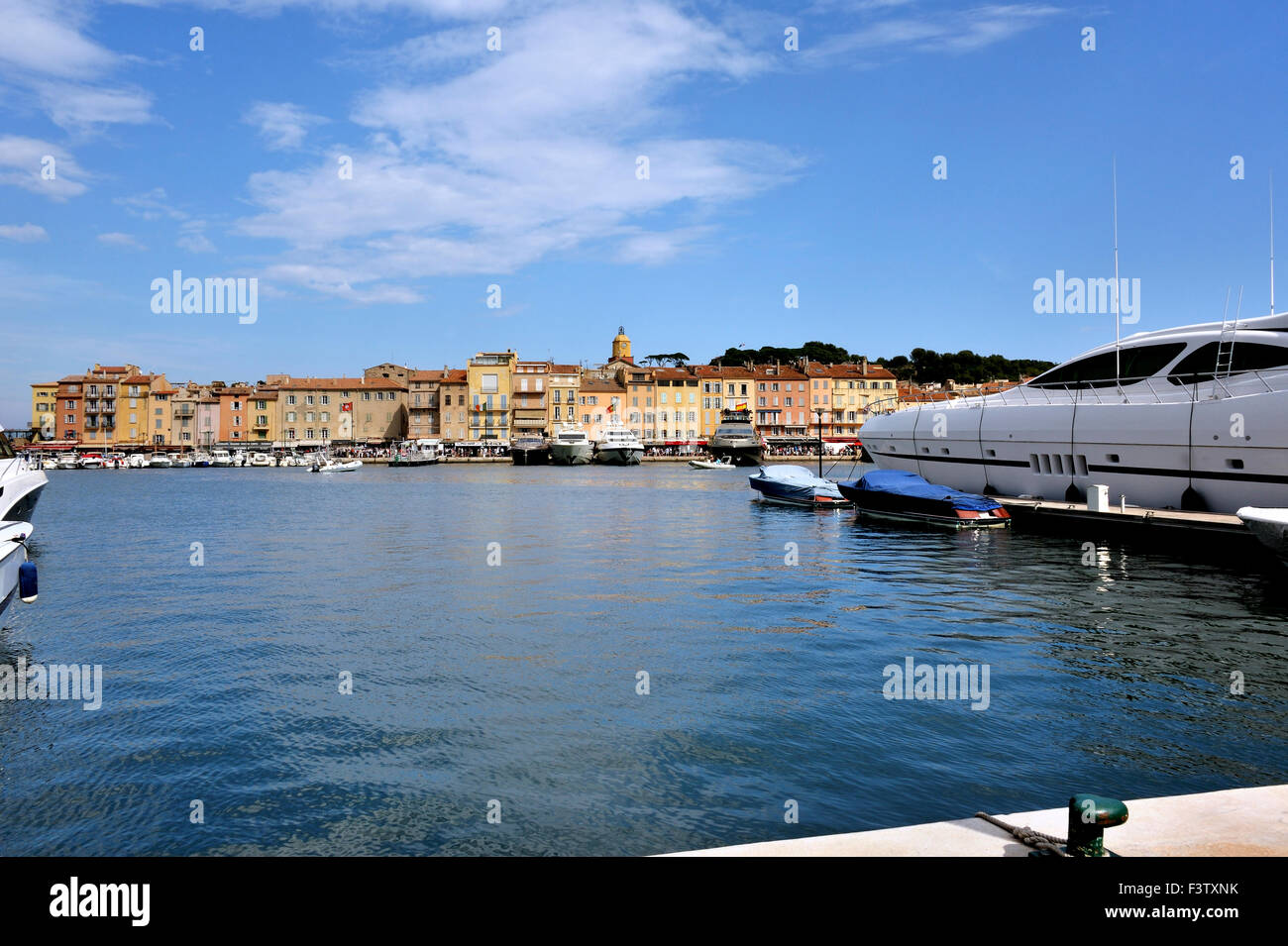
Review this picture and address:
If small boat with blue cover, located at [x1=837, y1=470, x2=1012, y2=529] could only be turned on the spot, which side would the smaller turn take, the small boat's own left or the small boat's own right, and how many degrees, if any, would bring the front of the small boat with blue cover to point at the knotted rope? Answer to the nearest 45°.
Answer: approximately 135° to the small boat's own left

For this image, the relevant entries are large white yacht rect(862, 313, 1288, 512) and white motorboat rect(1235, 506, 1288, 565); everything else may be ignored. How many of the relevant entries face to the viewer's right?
0

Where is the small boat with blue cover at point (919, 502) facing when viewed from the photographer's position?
facing away from the viewer and to the left of the viewer

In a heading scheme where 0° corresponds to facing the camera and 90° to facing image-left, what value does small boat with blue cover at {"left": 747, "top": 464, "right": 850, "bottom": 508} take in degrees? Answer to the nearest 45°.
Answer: approximately 135°

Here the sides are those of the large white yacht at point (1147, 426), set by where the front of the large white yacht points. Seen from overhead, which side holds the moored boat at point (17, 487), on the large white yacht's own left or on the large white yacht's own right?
on the large white yacht's own left

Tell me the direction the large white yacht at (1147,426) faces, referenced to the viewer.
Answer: facing away from the viewer and to the left of the viewer

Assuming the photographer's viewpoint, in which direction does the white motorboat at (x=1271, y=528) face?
facing to the left of the viewer

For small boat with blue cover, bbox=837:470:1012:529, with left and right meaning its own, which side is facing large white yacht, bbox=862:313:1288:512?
back

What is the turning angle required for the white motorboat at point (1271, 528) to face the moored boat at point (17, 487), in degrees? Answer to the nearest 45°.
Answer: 0° — it already faces it

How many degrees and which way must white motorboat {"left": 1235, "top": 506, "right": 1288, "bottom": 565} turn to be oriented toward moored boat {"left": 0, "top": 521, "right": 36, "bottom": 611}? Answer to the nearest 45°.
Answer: approximately 45° to its left
